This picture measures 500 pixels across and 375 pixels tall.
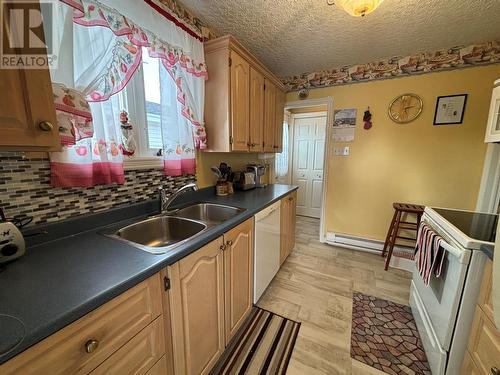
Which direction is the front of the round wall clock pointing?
toward the camera

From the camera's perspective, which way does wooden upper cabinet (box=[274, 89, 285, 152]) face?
to the viewer's right

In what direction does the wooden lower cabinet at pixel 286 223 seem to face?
to the viewer's right

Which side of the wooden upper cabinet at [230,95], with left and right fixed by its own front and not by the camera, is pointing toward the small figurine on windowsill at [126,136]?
right

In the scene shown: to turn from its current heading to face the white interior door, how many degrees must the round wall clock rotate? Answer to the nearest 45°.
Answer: approximately 135° to its right

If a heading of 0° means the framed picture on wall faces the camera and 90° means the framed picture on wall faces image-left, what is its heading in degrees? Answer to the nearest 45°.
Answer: approximately 0°

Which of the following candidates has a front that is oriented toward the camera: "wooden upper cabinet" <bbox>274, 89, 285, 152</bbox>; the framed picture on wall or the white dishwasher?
the framed picture on wall

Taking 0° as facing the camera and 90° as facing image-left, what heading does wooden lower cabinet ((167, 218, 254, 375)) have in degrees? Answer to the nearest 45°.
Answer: approximately 315°

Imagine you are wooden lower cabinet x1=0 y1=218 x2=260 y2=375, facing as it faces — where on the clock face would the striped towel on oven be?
The striped towel on oven is roughly at 11 o'clock from the wooden lower cabinet.

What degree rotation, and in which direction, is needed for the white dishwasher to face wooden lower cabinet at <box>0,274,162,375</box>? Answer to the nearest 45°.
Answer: approximately 135° to its right

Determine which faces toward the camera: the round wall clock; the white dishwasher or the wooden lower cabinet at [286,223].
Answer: the round wall clock

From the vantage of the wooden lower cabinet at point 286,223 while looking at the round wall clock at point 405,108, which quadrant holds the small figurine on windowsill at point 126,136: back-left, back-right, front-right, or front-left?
back-right

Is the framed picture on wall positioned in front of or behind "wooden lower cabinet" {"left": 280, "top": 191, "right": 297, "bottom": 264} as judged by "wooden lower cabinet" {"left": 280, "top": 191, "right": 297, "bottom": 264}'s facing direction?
in front
